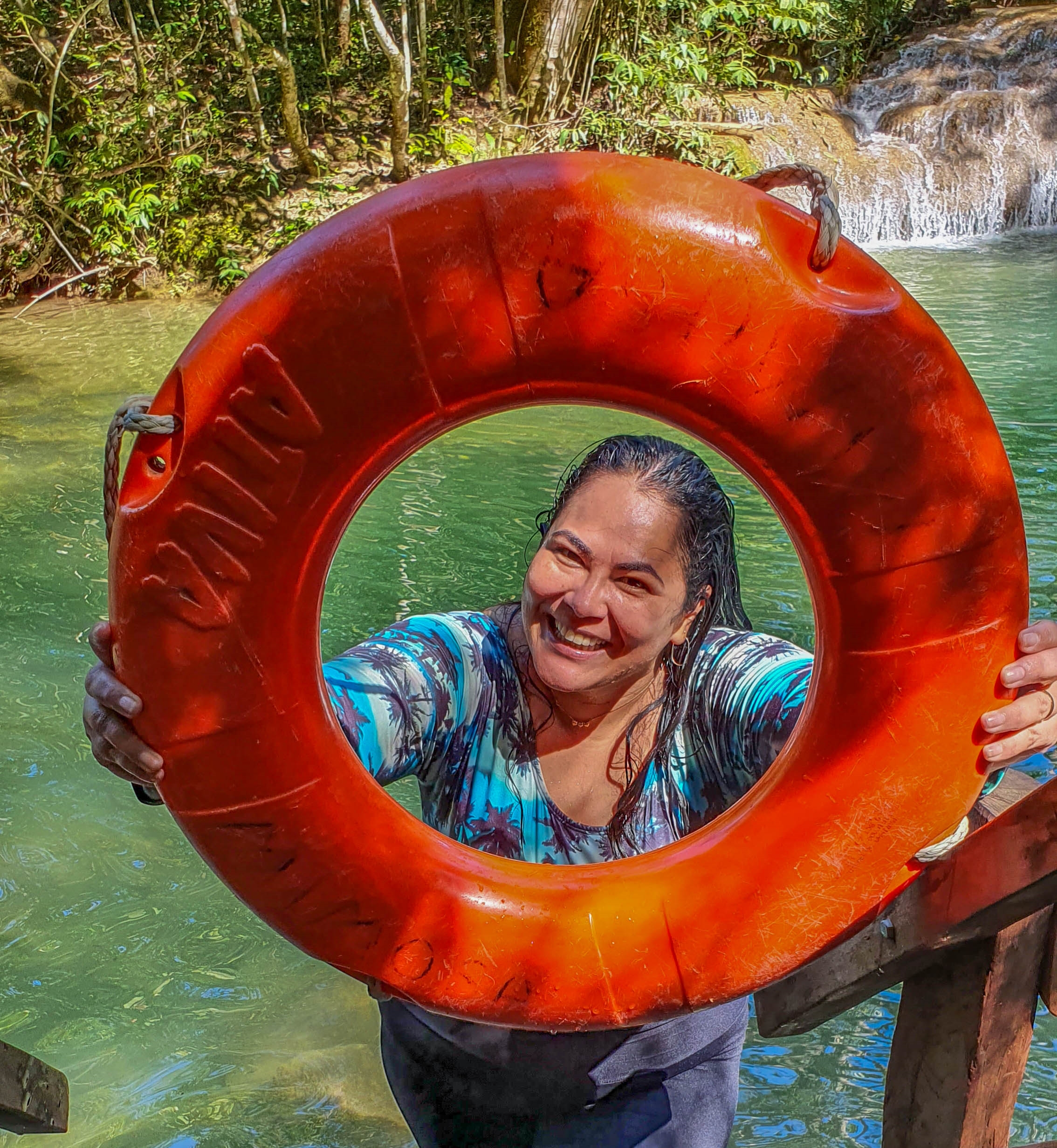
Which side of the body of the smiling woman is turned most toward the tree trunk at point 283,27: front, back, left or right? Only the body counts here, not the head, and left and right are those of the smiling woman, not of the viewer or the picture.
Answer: back

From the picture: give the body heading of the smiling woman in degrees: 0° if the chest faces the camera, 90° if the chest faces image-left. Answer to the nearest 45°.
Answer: approximately 0°

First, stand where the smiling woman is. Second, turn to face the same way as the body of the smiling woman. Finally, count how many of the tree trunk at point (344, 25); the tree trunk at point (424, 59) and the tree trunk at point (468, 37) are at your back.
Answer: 3

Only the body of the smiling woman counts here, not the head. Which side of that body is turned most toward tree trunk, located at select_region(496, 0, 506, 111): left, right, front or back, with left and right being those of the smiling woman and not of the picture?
back

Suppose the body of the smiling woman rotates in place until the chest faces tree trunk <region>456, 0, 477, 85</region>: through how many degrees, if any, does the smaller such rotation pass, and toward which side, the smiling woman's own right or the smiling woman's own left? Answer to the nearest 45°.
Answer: approximately 180°

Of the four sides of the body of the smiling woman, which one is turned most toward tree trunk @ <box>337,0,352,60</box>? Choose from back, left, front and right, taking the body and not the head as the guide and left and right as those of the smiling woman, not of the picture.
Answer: back

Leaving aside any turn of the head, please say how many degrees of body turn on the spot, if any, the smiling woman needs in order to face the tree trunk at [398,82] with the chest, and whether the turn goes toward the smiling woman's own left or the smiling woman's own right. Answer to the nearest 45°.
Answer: approximately 180°

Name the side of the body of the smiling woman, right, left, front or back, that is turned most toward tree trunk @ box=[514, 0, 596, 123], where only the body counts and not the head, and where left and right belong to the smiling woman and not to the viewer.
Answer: back
